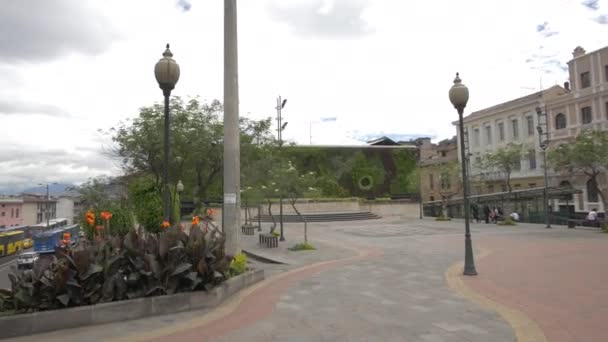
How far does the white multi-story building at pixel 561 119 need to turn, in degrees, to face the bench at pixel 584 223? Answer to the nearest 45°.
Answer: approximately 45° to its left

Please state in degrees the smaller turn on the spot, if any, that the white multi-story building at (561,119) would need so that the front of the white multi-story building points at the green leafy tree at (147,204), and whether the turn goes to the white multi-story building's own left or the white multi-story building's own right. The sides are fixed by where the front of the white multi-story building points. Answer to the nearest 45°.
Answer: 0° — it already faces it

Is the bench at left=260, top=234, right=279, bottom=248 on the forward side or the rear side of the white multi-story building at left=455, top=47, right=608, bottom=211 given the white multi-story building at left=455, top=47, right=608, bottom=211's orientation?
on the forward side

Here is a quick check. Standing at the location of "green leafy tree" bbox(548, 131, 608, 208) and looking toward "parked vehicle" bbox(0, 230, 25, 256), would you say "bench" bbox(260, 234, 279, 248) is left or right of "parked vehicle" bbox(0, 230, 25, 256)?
left

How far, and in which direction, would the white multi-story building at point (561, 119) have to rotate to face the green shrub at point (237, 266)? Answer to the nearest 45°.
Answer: approximately 45° to its left

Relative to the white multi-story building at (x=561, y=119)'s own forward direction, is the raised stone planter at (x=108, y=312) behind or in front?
in front

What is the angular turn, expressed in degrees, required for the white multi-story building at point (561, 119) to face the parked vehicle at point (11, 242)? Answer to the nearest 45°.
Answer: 0° — it already faces it

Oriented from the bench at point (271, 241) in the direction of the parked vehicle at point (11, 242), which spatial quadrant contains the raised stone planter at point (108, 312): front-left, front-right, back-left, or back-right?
back-left
